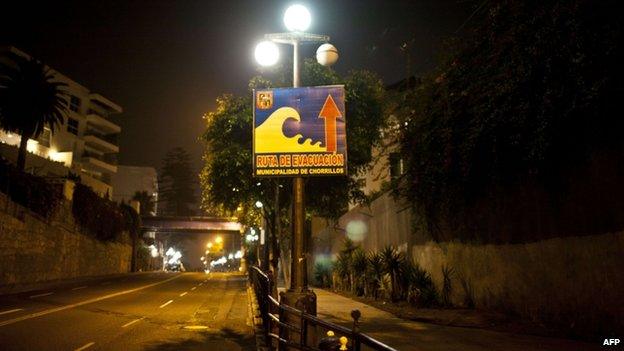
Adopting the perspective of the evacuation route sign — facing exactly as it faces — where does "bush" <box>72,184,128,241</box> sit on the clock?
The bush is roughly at 5 o'clock from the evacuation route sign.

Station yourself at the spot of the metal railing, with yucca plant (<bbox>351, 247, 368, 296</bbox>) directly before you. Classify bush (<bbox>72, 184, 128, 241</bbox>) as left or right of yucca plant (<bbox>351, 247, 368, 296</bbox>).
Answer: left

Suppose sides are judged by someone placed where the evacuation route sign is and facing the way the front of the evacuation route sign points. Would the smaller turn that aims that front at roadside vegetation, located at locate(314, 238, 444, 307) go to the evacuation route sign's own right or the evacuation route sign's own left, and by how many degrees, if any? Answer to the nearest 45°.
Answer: approximately 180°

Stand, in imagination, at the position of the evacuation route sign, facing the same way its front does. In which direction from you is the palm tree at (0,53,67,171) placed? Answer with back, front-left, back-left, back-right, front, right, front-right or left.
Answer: back-right

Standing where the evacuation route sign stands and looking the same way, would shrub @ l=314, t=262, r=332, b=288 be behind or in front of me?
behind

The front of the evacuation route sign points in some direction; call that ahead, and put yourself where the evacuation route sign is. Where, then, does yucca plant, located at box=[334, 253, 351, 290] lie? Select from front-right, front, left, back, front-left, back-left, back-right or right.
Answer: back

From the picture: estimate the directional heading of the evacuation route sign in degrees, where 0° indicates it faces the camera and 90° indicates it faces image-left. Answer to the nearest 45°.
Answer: approximately 0°

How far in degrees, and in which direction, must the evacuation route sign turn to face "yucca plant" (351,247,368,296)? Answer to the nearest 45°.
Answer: approximately 180°
